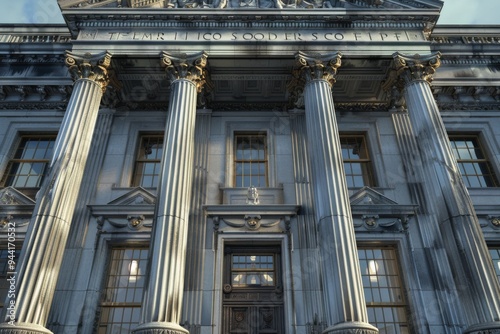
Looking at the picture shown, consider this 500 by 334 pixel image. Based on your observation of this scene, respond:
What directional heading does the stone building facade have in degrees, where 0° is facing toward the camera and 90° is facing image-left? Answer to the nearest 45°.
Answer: approximately 0°
